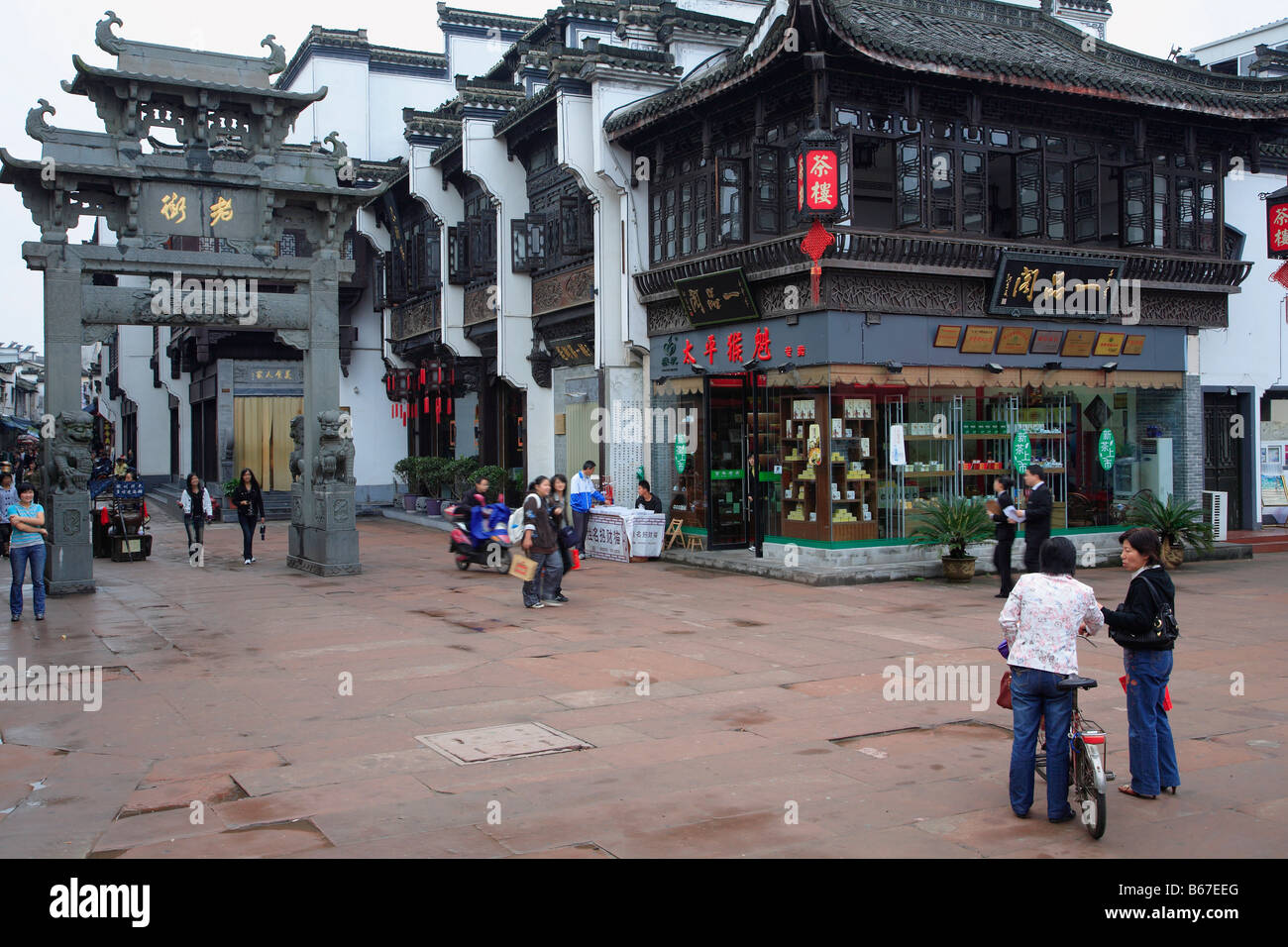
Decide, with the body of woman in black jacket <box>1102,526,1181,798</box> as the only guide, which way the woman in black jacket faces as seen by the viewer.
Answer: to the viewer's left

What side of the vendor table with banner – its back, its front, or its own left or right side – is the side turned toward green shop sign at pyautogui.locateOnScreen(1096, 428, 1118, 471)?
left

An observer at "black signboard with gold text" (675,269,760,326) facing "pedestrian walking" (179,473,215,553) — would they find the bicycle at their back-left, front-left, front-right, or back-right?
back-left

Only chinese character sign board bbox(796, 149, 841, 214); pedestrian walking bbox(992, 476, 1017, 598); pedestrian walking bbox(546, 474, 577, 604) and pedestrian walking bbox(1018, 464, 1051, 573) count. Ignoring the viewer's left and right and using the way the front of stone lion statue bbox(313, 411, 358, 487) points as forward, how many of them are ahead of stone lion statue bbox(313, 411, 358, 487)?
4

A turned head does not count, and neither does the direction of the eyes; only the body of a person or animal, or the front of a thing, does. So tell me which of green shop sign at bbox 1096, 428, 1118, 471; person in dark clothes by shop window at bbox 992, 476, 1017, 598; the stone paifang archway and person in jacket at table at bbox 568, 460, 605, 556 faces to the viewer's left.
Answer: person in dark clothes by shop window at bbox 992, 476, 1017, 598

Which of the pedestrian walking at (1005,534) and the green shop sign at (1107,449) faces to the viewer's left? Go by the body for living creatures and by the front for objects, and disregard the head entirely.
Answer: the pedestrian walking

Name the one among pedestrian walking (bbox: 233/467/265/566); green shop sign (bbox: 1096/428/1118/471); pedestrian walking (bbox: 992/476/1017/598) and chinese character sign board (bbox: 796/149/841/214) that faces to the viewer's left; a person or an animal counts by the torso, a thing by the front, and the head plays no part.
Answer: pedestrian walking (bbox: 992/476/1017/598)
